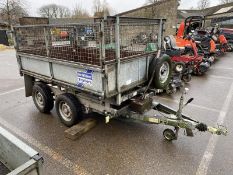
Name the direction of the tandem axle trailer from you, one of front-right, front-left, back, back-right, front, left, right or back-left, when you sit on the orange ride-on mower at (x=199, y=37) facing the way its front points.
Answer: front-right

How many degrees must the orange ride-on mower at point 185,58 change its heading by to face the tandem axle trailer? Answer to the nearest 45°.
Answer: approximately 45° to its right

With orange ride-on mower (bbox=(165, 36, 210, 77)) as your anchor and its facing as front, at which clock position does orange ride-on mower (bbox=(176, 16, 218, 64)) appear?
orange ride-on mower (bbox=(176, 16, 218, 64)) is roughly at 8 o'clock from orange ride-on mower (bbox=(165, 36, 210, 77)).

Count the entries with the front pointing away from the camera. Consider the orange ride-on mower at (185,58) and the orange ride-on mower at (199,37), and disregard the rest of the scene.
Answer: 0

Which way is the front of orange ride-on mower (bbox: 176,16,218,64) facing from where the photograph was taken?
facing the viewer and to the right of the viewer

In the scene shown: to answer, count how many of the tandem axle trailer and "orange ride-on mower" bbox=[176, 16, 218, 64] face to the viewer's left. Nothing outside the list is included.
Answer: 0

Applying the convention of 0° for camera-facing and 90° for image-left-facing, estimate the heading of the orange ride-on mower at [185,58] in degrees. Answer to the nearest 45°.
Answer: approximately 315°

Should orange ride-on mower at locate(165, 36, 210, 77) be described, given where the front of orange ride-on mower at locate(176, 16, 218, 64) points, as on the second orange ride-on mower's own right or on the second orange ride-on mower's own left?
on the second orange ride-on mower's own right

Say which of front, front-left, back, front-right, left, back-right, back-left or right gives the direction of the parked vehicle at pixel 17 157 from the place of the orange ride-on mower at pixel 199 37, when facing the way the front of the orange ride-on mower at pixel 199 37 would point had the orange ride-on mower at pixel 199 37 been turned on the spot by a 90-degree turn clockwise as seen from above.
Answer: front-left
